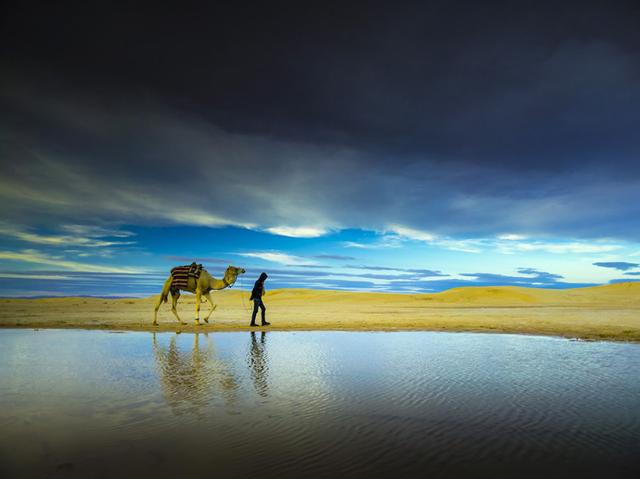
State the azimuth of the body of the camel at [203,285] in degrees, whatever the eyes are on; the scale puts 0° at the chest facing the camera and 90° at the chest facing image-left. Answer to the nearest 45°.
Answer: approximately 270°
